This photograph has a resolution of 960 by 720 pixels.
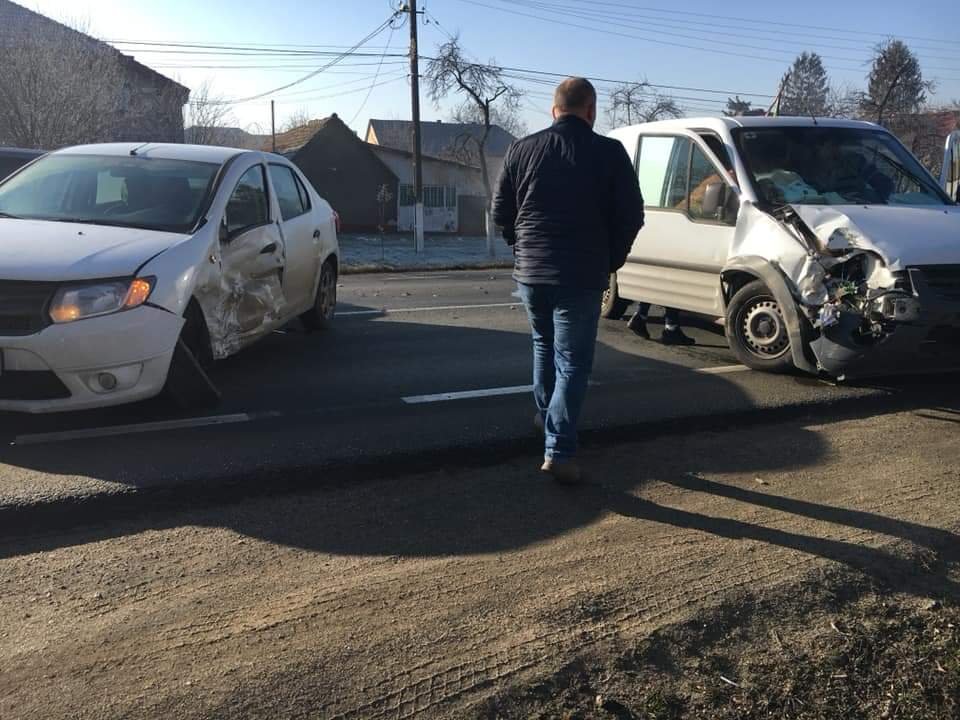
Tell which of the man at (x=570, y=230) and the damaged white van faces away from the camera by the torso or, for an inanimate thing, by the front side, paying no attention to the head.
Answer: the man

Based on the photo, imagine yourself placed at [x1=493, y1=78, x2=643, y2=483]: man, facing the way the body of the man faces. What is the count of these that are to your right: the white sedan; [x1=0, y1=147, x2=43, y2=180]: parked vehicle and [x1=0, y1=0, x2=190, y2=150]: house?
0

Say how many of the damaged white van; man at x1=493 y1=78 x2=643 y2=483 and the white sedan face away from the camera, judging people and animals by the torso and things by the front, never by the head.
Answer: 1

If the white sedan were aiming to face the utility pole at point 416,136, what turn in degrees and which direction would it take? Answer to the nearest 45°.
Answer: approximately 135° to its right

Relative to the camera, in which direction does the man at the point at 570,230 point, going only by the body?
away from the camera

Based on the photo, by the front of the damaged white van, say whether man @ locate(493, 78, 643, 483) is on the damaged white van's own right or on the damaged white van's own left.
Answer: on the damaged white van's own right

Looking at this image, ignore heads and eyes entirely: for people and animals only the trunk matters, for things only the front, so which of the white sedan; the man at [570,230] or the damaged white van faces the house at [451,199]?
the man

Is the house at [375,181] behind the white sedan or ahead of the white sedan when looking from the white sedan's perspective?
behind

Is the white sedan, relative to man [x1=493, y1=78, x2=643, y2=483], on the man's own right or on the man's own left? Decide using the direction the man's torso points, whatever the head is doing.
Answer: on the man's own left

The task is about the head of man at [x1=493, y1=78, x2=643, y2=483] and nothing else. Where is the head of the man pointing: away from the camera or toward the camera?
away from the camera

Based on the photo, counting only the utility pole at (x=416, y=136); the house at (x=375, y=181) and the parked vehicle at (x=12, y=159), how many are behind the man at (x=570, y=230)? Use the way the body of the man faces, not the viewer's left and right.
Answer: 0

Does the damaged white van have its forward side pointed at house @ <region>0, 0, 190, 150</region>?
no

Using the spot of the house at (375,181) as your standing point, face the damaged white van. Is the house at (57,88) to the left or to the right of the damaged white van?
right

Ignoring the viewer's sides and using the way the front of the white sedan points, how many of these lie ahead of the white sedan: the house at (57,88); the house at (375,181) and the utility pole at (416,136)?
0

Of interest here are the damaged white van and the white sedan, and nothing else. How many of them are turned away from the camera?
0

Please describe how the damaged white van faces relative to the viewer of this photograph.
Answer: facing the viewer and to the right of the viewer
